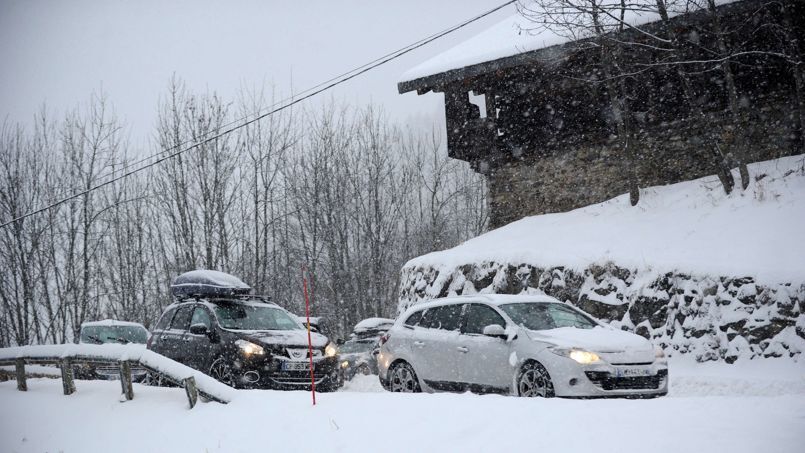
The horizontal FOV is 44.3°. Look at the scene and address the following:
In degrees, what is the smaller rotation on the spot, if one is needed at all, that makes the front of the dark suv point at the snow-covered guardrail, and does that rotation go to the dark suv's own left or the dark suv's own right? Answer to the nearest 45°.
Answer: approximately 90° to the dark suv's own right

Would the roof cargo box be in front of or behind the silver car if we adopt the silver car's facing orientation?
behind

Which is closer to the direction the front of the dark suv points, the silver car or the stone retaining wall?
the silver car

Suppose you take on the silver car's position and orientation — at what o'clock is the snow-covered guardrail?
The snow-covered guardrail is roughly at 4 o'clock from the silver car.

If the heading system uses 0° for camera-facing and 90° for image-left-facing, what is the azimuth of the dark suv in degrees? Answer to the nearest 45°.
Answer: approximately 315°

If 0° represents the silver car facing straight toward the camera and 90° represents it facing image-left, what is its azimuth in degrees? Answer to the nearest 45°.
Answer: approximately 315°
